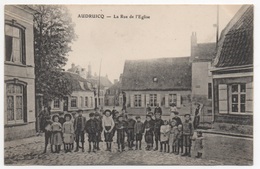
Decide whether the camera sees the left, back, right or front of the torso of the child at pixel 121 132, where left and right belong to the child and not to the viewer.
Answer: front
